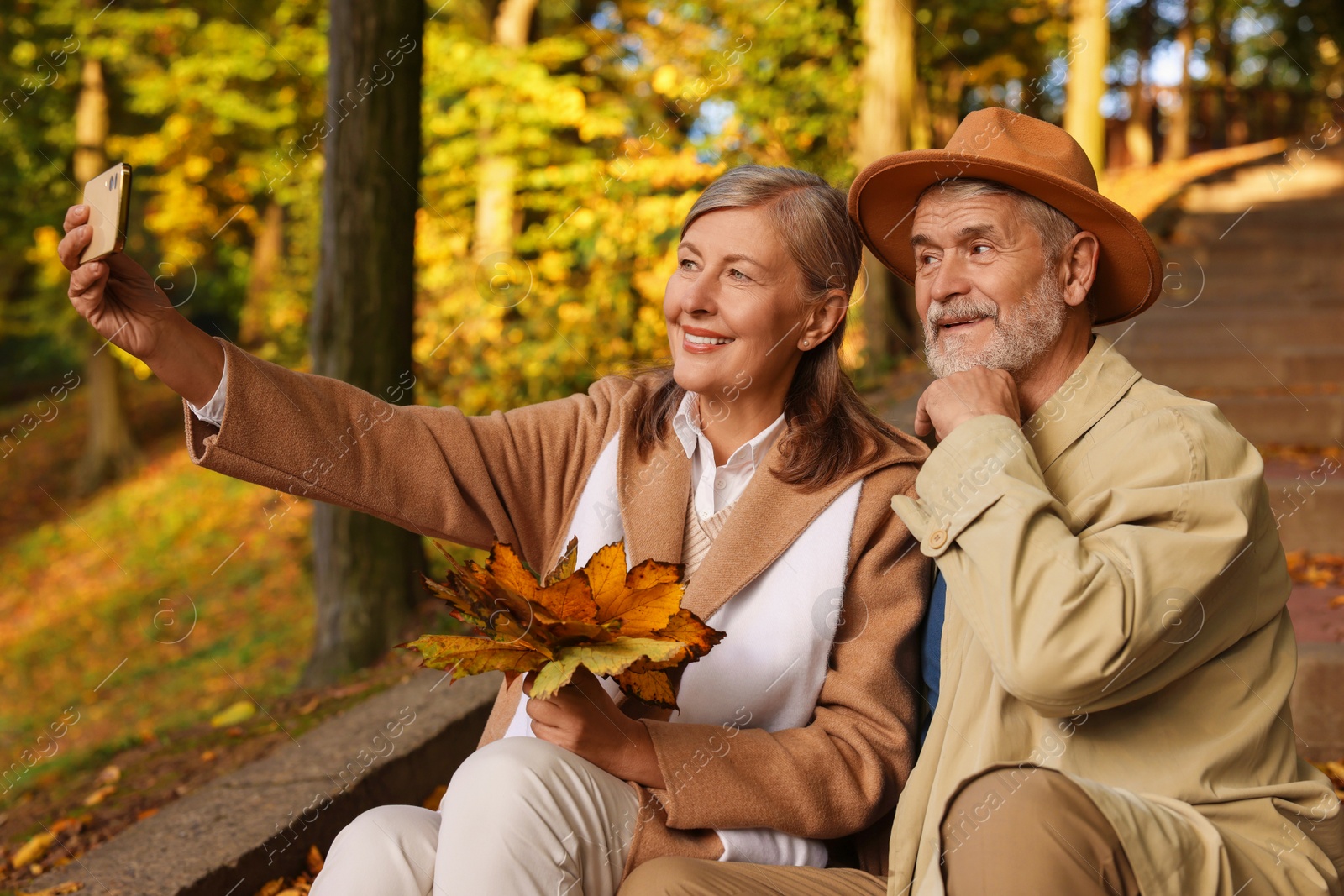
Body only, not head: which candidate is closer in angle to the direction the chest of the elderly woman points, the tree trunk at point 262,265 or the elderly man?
the elderly man

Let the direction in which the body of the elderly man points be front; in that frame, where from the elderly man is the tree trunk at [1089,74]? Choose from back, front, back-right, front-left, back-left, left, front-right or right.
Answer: back-right

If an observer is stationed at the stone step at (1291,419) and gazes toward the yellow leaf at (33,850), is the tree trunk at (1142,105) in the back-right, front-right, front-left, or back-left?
back-right

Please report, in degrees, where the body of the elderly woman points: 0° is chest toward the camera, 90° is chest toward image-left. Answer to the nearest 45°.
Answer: approximately 45°

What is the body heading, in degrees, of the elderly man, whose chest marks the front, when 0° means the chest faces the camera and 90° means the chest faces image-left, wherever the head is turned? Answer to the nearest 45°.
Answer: approximately 45°

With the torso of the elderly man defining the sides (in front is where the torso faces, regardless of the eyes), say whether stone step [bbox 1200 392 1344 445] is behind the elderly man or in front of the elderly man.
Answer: behind

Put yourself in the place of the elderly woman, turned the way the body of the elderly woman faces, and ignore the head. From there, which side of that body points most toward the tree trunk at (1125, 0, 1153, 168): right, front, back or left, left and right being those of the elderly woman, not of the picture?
back

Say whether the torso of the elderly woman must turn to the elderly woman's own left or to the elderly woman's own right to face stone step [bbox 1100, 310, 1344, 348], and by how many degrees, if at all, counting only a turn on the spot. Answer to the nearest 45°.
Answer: approximately 180°
